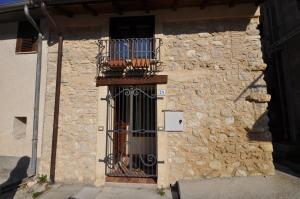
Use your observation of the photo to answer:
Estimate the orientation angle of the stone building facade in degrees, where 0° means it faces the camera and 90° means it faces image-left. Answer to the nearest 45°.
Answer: approximately 0°
